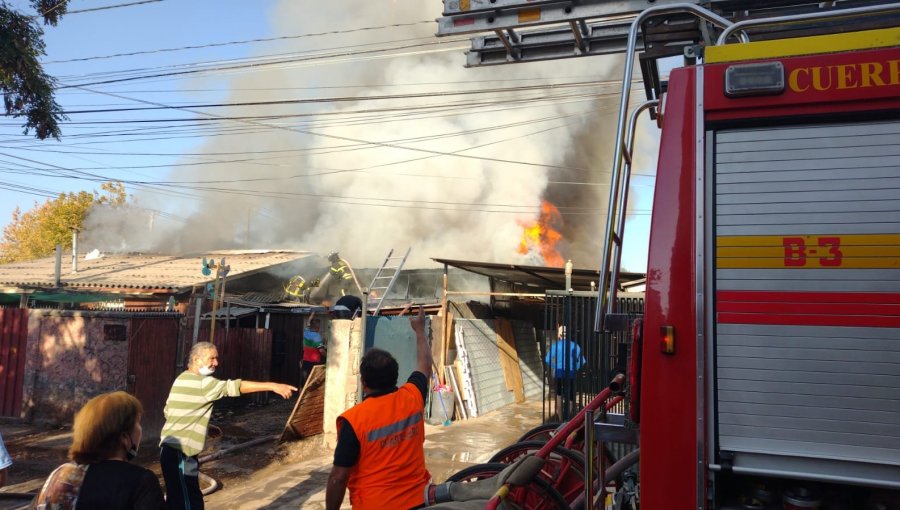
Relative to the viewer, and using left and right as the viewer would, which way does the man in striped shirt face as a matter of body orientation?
facing to the right of the viewer

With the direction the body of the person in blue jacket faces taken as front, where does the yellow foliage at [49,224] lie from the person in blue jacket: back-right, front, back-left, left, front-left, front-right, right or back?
back-right

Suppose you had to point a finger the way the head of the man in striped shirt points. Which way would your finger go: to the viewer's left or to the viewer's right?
to the viewer's right

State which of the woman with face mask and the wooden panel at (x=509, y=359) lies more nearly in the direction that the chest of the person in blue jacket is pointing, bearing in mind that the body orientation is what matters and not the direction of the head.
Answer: the woman with face mask

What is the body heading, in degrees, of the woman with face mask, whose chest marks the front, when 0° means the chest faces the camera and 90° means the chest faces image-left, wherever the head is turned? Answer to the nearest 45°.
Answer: approximately 225°

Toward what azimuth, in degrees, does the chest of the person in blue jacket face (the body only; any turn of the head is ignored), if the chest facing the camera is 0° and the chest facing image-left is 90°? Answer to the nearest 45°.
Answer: approximately 0°

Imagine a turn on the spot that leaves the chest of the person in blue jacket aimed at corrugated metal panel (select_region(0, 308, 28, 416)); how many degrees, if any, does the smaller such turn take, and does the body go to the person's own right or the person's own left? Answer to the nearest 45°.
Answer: approximately 90° to the person's own right

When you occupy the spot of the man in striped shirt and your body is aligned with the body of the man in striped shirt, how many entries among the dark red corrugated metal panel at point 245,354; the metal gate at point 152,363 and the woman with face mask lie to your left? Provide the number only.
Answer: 2

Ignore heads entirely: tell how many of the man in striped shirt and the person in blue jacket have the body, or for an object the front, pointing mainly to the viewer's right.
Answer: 1

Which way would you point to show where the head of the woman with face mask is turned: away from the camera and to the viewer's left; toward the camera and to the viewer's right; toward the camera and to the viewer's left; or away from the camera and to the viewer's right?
away from the camera and to the viewer's right

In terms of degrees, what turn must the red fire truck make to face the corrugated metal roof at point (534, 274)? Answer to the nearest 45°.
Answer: approximately 90° to its left
